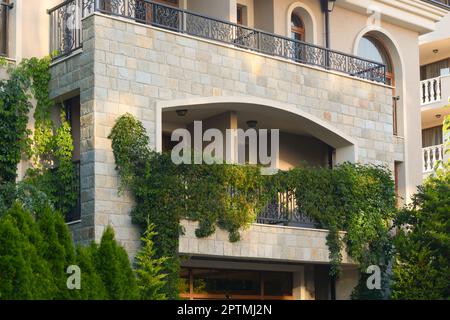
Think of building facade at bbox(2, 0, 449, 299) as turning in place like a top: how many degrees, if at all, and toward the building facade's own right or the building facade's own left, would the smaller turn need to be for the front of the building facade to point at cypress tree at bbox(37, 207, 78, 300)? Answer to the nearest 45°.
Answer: approximately 90° to the building facade's own right

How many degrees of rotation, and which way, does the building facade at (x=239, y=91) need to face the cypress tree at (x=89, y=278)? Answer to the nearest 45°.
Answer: approximately 90° to its right

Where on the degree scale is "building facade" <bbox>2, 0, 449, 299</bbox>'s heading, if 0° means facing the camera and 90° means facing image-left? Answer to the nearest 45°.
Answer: approximately 315°

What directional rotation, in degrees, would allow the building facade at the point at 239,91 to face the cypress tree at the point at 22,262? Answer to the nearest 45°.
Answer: approximately 90° to its right

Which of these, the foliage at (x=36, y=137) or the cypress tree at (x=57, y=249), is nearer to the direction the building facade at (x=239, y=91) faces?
the cypress tree

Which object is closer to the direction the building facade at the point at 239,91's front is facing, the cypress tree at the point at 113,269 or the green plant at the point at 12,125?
the cypress tree

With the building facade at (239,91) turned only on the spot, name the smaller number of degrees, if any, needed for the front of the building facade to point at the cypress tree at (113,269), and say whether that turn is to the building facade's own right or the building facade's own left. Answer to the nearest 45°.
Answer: approximately 90° to the building facade's own right

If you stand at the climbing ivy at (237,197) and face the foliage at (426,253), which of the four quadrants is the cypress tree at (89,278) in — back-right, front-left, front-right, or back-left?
back-right
